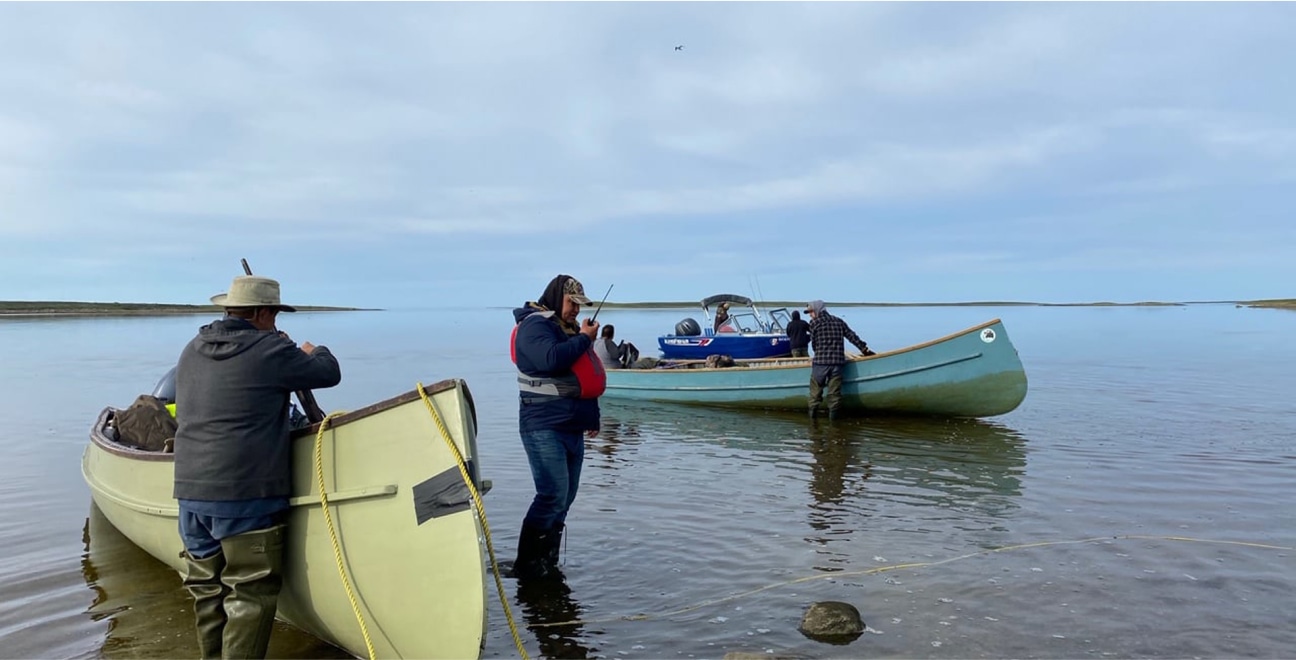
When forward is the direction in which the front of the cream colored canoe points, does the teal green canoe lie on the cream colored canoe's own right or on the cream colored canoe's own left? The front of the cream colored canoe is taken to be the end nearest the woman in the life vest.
on the cream colored canoe's own left

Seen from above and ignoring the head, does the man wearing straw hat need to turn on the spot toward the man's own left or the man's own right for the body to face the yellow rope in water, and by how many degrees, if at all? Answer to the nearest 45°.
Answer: approximately 45° to the man's own right

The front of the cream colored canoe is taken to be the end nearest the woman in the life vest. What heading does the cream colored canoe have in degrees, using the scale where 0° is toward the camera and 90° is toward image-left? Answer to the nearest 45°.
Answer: approximately 315°

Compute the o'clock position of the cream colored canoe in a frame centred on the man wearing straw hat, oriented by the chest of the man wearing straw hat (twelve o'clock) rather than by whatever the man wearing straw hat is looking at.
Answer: The cream colored canoe is roughly at 12 o'clock from the man wearing straw hat.

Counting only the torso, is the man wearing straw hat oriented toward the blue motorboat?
yes

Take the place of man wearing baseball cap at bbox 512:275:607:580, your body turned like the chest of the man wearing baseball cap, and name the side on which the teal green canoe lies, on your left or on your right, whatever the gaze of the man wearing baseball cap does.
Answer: on your left

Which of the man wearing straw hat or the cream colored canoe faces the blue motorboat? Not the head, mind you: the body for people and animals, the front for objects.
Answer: the man wearing straw hat

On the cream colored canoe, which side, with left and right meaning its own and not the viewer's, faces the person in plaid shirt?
left

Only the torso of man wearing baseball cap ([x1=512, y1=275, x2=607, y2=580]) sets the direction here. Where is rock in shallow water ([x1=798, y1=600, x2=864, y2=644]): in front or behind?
in front

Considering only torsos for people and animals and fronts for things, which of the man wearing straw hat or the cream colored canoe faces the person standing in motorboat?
the man wearing straw hat

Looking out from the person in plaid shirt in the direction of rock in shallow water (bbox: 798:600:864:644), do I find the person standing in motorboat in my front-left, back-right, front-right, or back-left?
back-right

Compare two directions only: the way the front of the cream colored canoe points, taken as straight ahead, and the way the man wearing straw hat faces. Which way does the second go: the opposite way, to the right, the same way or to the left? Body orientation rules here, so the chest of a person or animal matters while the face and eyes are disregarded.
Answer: to the left
